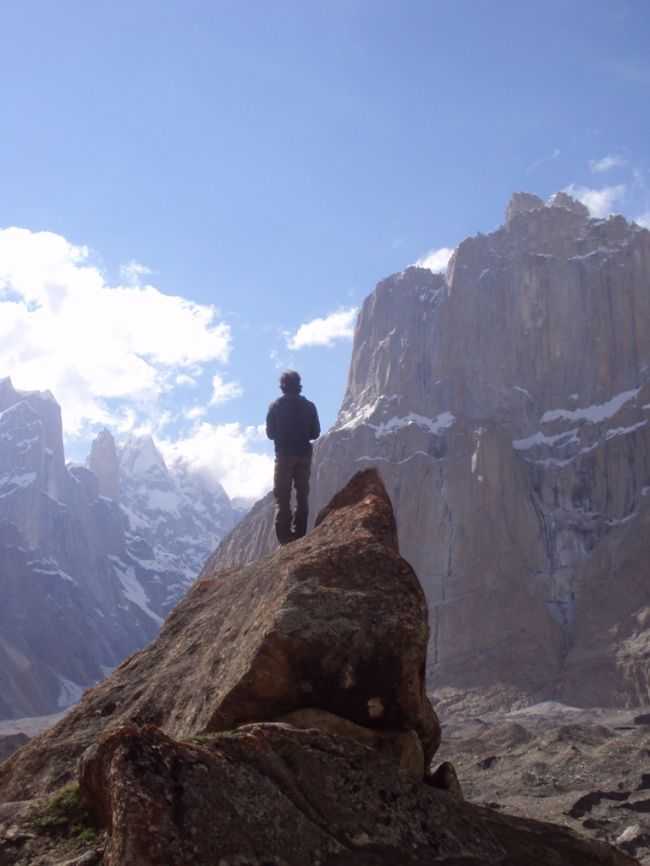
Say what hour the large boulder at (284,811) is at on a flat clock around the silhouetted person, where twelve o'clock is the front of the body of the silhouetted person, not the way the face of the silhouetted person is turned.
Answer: The large boulder is roughly at 6 o'clock from the silhouetted person.

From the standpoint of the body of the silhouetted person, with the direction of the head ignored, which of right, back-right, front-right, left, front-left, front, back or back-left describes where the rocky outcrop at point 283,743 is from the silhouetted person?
back

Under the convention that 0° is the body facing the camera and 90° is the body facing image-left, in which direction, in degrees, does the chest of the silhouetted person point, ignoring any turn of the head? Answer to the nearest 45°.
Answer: approximately 180°
